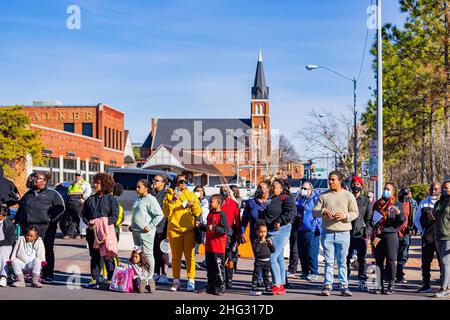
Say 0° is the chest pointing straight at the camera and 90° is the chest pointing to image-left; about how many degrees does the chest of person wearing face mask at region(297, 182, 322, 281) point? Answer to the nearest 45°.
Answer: approximately 45°

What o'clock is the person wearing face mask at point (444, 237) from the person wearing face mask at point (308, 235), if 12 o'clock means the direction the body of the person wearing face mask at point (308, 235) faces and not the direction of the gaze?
the person wearing face mask at point (444, 237) is roughly at 9 o'clock from the person wearing face mask at point (308, 235).

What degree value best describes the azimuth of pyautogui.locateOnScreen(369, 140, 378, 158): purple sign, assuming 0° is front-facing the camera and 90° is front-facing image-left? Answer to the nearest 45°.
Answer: approximately 0°

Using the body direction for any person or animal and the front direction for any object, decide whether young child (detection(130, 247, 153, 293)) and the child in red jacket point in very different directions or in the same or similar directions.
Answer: same or similar directions

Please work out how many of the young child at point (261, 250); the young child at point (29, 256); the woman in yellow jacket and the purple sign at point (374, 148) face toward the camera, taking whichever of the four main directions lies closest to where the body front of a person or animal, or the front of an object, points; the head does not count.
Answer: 4

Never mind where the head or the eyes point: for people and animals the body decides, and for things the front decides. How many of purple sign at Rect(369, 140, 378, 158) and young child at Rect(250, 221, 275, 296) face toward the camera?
2

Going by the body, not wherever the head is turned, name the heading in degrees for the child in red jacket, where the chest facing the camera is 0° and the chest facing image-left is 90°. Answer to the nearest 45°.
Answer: approximately 45°

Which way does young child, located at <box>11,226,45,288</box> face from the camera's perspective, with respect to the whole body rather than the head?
toward the camera

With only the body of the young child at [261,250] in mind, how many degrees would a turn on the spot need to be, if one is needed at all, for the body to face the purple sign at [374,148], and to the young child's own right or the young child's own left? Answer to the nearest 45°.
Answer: approximately 180°

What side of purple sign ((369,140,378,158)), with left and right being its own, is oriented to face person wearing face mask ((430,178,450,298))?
front

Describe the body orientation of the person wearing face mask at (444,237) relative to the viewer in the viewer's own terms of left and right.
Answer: facing the viewer and to the left of the viewer

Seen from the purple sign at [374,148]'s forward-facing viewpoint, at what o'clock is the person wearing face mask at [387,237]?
The person wearing face mask is roughly at 12 o'clock from the purple sign.

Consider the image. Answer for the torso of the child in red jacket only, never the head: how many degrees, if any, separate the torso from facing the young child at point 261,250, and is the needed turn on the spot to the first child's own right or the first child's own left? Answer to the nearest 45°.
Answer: approximately 135° to the first child's own left

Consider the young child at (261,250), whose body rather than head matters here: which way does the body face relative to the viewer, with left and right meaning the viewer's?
facing the viewer

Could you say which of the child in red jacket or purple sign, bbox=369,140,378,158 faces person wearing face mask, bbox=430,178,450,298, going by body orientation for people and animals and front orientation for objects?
the purple sign
